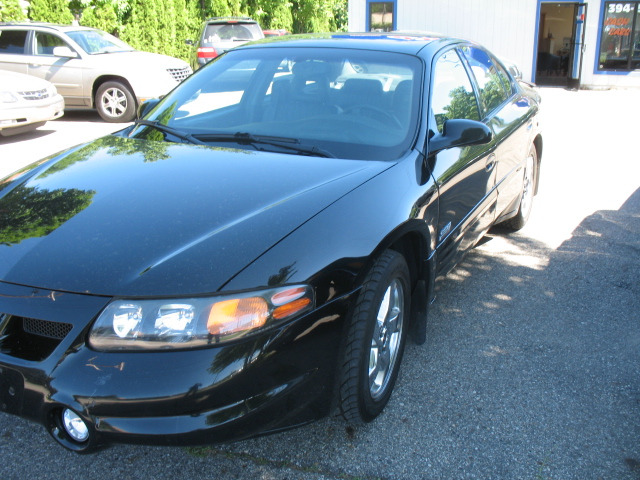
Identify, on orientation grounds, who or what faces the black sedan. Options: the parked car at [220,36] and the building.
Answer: the building

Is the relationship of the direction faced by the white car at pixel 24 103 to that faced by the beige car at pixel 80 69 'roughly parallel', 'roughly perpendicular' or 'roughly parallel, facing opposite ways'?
roughly parallel

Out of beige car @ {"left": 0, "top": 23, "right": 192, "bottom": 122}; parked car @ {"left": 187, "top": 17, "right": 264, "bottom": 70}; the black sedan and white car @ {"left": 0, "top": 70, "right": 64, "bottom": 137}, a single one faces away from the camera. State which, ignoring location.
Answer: the parked car

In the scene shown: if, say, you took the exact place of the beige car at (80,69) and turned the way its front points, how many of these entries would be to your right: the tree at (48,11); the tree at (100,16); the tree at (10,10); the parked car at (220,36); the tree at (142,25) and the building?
0

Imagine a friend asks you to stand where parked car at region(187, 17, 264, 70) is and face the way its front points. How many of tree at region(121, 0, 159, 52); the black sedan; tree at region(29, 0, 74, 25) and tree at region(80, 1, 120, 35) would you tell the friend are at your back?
1

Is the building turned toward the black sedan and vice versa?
no

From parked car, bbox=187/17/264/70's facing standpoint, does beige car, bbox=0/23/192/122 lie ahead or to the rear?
to the rear

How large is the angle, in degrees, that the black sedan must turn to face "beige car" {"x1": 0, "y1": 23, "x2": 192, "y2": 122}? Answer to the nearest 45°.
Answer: approximately 135° to its right

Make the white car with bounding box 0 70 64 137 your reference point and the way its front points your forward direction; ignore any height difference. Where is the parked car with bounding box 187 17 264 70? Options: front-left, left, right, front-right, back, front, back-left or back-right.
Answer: left

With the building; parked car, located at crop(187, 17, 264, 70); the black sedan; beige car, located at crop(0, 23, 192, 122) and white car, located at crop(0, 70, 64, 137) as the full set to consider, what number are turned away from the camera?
1

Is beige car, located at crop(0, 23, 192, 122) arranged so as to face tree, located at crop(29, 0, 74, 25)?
no

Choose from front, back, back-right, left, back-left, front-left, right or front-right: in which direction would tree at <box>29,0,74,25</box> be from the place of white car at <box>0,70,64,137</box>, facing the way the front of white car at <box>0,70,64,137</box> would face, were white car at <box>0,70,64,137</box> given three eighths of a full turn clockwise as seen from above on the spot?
right

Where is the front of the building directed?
toward the camera

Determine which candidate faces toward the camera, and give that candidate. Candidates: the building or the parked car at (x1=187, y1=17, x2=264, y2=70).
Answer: the building

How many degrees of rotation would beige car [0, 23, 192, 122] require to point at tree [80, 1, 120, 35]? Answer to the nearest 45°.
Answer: approximately 135° to its left

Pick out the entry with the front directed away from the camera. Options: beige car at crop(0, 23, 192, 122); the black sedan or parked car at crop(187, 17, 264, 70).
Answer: the parked car

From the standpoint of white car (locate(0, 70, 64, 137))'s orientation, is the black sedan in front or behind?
in front

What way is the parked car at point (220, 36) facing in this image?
away from the camera

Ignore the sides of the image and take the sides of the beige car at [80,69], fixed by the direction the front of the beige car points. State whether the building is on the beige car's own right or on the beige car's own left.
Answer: on the beige car's own left

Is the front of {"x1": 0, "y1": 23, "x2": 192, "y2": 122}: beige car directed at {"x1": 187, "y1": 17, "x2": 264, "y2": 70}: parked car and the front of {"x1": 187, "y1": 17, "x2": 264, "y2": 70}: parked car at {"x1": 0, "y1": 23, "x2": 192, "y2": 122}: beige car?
no

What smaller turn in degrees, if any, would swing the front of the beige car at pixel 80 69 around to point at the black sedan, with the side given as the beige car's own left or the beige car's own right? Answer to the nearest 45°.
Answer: approximately 45° to the beige car's own right

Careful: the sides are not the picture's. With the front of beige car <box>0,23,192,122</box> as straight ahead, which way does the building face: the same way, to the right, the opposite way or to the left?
to the right

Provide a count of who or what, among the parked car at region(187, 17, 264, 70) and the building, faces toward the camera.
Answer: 1

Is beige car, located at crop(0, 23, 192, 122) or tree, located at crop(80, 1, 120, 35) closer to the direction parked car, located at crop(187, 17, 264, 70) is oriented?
the tree

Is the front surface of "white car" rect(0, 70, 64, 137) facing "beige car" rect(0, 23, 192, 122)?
no
